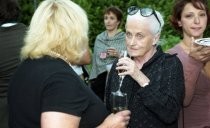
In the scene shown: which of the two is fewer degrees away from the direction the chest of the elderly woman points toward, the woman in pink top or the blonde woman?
the blonde woman

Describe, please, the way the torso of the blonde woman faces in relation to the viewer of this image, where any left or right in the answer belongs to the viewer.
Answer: facing away from the viewer and to the right of the viewer

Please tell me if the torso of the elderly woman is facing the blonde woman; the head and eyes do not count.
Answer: yes

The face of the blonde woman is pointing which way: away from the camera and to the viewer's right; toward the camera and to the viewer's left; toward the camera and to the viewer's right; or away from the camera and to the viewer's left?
away from the camera and to the viewer's right

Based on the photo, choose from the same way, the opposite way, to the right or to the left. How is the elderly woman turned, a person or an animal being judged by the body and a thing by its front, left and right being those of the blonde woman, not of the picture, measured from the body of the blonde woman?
the opposite way

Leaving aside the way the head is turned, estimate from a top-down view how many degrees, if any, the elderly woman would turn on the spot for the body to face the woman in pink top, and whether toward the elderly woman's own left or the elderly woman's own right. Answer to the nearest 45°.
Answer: approximately 180°

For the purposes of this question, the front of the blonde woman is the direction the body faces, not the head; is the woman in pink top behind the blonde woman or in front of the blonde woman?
in front
